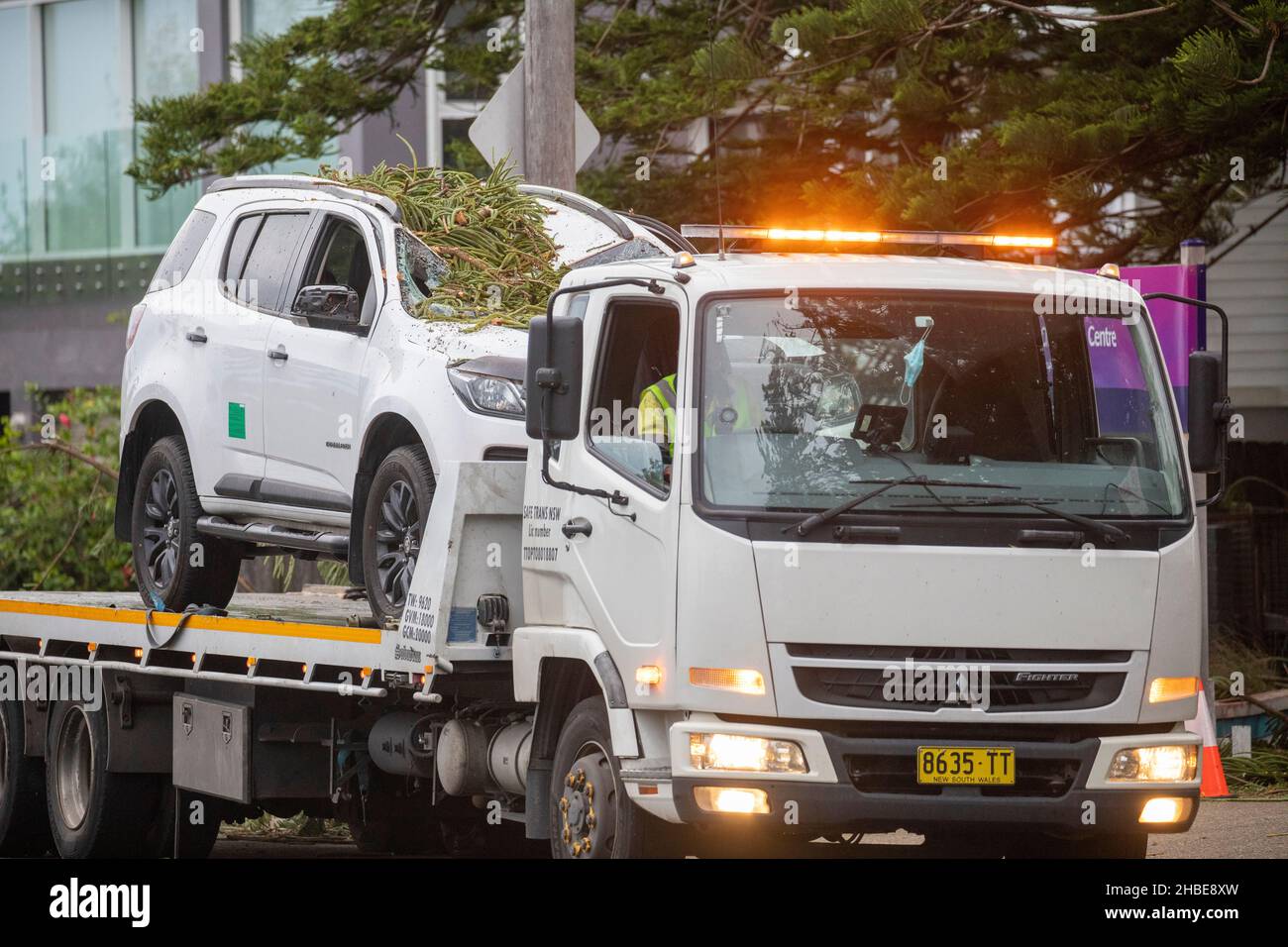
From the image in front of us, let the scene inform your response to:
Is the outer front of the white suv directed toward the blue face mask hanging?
yes

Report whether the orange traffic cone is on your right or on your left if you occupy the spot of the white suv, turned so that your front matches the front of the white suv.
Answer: on your left

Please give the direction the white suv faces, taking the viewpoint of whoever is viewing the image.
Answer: facing the viewer and to the right of the viewer

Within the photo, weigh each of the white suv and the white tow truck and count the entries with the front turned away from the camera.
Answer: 0

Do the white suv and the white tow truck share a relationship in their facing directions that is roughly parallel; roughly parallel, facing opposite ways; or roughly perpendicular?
roughly parallel

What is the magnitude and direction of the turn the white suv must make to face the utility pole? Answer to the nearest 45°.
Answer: approximately 90° to its left

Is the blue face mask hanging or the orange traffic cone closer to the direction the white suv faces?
the blue face mask hanging

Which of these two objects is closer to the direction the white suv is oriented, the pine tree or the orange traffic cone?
the orange traffic cone

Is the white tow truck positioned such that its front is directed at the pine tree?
no

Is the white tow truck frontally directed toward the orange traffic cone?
no
